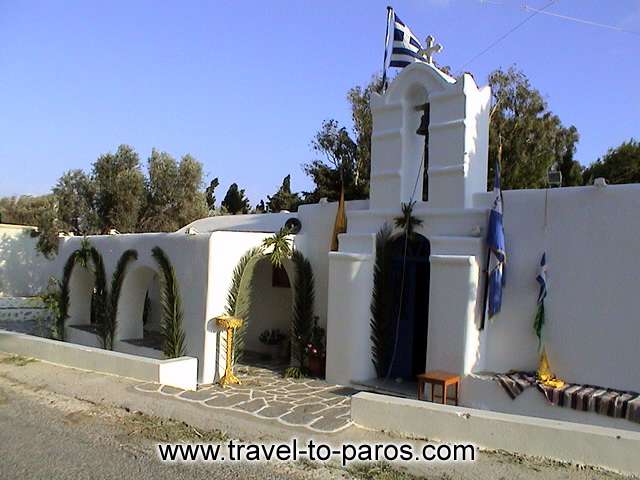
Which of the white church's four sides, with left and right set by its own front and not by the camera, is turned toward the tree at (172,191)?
right

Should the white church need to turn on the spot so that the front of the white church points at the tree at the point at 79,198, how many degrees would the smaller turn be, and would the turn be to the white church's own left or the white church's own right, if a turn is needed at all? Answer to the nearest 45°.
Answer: approximately 90° to the white church's own right

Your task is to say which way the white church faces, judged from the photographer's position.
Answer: facing the viewer and to the left of the viewer

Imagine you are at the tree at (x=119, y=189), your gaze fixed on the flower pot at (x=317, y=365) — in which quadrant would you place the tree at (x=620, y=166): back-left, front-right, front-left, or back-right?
front-left

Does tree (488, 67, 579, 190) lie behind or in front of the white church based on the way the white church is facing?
behind

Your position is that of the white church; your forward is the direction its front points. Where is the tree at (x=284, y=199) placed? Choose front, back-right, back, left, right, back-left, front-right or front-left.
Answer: back-right

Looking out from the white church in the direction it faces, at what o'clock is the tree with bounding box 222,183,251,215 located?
The tree is roughly at 4 o'clock from the white church.

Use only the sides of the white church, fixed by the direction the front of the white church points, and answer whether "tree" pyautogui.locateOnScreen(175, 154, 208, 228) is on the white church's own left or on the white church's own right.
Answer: on the white church's own right

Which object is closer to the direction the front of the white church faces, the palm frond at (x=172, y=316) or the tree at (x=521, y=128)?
the palm frond

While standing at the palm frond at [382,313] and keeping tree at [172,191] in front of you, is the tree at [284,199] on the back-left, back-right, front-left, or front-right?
front-right

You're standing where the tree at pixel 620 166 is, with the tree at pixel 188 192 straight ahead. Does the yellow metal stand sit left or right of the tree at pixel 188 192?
left

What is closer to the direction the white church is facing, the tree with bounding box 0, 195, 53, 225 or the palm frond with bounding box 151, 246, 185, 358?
the palm frond
